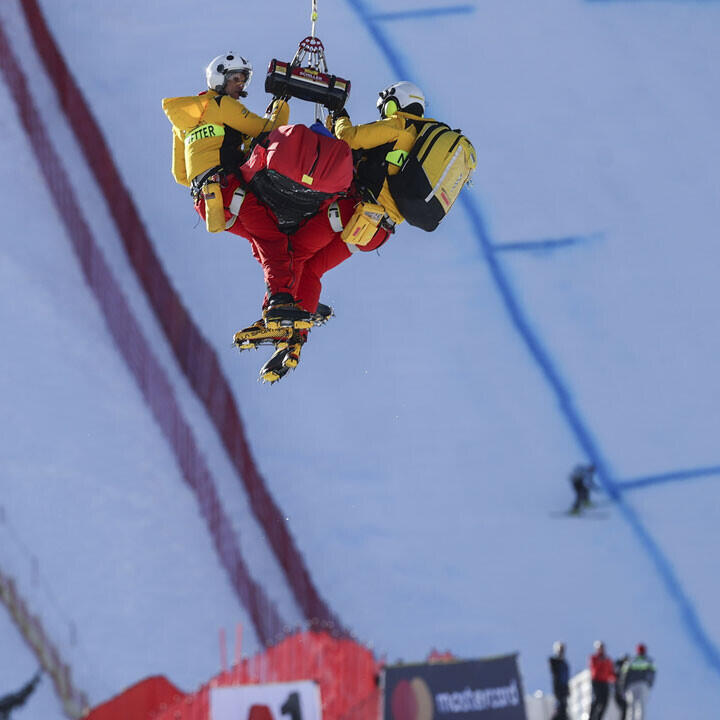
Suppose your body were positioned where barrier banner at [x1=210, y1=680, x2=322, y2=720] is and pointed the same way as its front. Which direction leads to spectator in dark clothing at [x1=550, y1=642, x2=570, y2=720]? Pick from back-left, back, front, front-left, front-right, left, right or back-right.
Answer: back-left

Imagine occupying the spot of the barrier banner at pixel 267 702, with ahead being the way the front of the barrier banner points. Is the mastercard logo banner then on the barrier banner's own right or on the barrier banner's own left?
on the barrier banner's own left

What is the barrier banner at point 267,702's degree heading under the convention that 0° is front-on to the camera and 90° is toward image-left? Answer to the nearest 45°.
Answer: approximately 0°

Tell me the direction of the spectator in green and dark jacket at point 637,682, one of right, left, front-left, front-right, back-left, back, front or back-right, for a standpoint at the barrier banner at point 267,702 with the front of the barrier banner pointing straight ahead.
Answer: back-left

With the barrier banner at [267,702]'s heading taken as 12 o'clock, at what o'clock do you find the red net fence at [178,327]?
The red net fence is roughly at 6 o'clock from the barrier banner.
